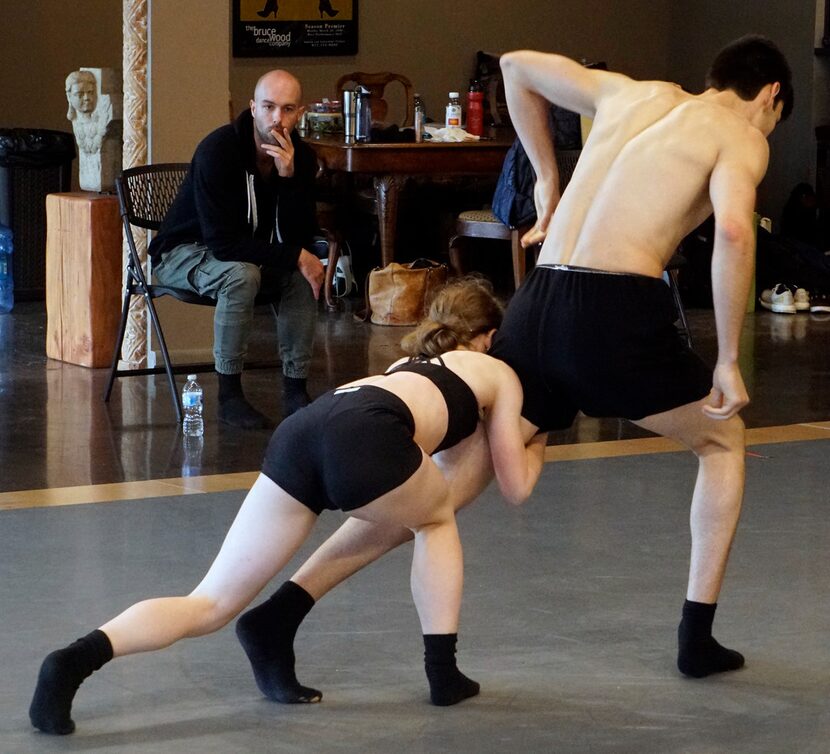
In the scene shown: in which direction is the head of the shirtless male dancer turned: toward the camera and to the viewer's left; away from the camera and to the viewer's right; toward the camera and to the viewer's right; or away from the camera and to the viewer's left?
away from the camera and to the viewer's right

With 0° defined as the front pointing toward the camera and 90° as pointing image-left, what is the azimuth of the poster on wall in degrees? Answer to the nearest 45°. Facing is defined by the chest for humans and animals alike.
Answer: approximately 0°

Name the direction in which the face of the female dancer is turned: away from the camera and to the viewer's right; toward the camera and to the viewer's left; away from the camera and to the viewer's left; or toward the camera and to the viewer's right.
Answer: away from the camera and to the viewer's right

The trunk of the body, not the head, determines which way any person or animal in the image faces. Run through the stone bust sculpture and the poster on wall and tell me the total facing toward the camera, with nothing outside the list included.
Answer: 2

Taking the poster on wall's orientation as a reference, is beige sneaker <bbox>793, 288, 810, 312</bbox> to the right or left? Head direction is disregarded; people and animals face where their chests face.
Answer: on its left

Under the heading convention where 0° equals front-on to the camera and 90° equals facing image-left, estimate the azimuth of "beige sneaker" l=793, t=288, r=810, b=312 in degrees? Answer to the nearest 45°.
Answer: approximately 0°

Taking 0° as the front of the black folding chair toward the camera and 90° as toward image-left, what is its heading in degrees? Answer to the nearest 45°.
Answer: approximately 315°

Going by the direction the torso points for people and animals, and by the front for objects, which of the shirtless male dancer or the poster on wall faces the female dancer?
the poster on wall
